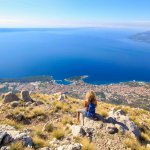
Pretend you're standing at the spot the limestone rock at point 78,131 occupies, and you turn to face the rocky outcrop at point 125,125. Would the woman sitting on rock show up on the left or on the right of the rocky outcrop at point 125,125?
left

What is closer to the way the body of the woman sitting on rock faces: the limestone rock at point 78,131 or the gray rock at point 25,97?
the gray rock

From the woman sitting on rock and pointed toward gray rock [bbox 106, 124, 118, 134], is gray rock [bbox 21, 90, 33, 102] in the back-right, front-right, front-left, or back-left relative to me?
back-right

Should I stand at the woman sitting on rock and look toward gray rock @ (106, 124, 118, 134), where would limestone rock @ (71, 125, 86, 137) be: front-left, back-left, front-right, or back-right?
front-right

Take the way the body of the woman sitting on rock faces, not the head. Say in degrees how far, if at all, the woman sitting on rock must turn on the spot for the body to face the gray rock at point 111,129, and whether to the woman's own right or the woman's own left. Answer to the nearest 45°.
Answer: approximately 180°

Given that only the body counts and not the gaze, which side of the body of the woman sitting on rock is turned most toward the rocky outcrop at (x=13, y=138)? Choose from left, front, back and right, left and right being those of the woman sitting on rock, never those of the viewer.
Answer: left

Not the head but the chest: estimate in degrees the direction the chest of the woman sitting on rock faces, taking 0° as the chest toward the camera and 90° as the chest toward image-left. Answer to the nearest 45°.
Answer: approximately 135°

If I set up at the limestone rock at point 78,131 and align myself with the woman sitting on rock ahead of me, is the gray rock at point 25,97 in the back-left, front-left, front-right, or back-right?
front-left

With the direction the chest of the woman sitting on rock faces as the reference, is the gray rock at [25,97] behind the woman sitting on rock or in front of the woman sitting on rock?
in front

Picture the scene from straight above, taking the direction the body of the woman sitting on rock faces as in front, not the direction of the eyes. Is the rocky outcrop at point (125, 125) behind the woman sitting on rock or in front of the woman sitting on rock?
behind

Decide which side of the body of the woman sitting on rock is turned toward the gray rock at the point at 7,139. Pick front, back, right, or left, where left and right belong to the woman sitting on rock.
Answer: left
